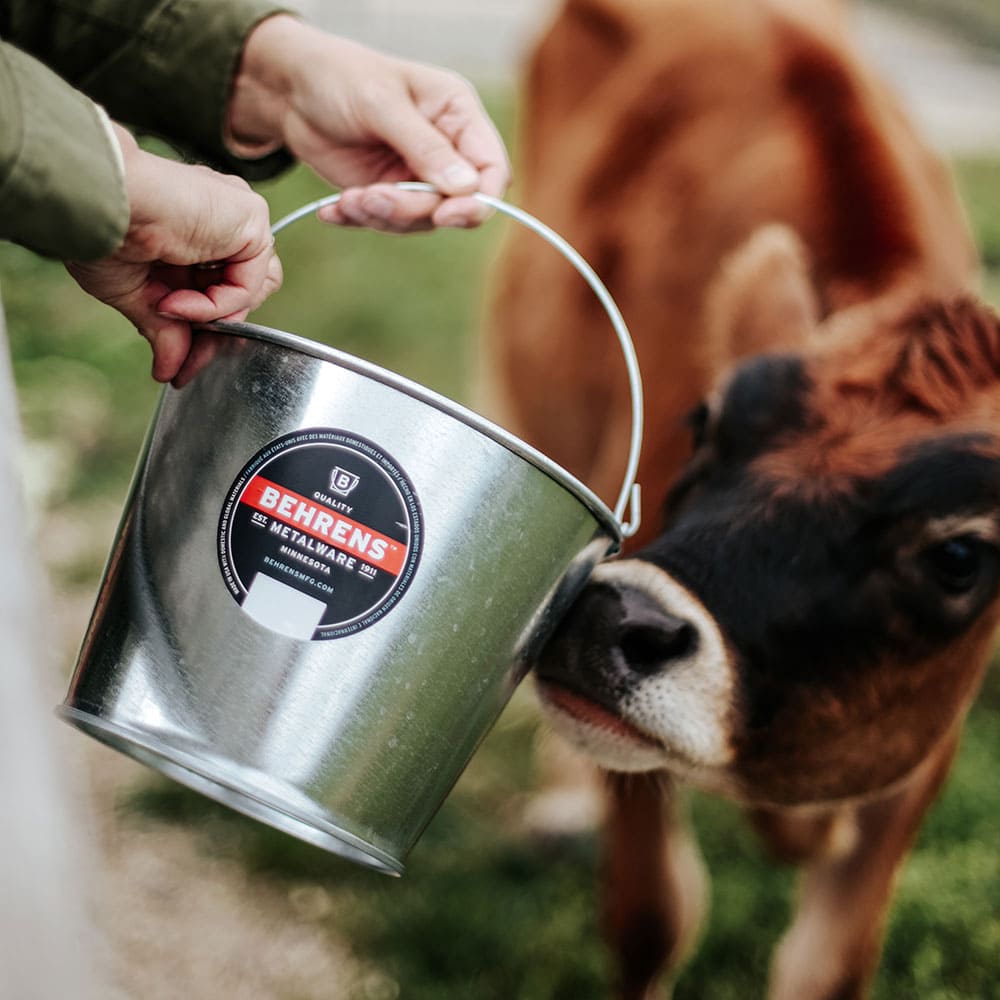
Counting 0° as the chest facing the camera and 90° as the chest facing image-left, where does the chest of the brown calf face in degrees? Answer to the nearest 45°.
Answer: approximately 0°
